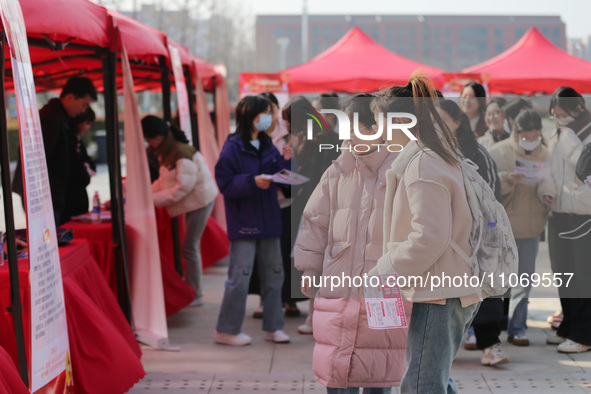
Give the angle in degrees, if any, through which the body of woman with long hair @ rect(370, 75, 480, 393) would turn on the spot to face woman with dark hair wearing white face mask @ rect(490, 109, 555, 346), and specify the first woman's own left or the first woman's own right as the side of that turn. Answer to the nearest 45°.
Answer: approximately 90° to the first woman's own right

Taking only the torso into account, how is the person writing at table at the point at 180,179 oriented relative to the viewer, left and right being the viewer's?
facing to the left of the viewer

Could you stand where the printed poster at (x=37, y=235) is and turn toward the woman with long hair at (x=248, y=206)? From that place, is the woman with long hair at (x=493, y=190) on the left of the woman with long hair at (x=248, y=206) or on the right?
right

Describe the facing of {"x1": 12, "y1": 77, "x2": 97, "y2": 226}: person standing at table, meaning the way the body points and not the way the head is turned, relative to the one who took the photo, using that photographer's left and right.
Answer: facing to the right of the viewer

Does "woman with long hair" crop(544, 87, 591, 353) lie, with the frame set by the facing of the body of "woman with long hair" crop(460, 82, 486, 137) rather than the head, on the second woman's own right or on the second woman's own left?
on the second woman's own left

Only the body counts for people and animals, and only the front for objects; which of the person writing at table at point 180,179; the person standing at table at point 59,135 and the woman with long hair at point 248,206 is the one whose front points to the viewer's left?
the person writing at table at point 180,179

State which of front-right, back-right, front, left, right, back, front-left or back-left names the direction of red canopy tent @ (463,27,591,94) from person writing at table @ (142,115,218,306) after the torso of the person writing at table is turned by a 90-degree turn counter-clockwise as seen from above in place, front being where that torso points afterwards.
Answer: back-left
